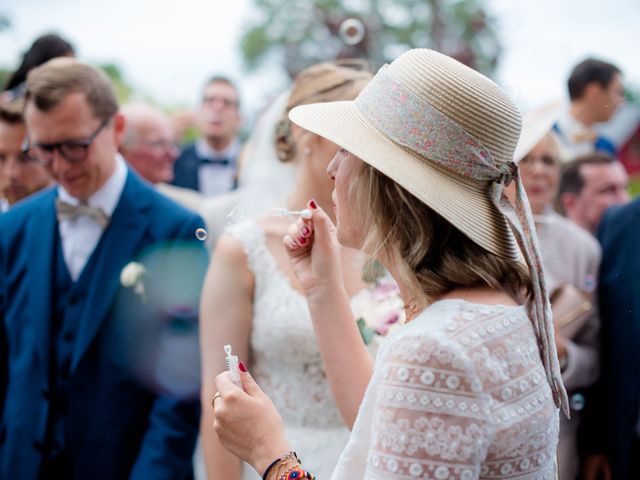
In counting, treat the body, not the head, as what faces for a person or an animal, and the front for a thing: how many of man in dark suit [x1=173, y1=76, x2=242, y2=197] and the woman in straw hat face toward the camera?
1

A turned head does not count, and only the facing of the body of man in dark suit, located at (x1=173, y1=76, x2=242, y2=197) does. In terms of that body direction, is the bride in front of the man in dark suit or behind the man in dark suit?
in front

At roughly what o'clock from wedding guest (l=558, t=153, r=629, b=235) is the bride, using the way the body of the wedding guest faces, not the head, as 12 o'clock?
The bride is roughly at 2 o'clock from the wedding guest.

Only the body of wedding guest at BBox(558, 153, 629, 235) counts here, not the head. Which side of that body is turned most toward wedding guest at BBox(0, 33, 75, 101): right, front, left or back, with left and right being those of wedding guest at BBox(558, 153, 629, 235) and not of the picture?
right

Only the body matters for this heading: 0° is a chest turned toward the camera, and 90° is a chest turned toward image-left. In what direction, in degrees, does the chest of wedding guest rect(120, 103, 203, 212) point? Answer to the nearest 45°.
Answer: approximately 315°

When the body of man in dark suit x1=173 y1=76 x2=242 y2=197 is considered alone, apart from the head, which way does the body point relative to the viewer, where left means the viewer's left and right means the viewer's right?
facing the viewer

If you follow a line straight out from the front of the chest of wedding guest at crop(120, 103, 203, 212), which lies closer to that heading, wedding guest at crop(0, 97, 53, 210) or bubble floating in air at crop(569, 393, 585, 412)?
the bubble floating in air

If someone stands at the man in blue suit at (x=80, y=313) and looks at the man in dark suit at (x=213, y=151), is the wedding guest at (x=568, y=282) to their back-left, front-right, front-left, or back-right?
front-right

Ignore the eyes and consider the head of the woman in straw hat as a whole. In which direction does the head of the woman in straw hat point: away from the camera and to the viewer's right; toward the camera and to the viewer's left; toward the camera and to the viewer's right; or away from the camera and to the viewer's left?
away from the camera and to the viewer's left

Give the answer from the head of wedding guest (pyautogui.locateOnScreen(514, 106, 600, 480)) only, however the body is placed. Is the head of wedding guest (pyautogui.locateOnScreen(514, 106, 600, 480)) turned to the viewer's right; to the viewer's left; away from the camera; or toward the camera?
toward the camera

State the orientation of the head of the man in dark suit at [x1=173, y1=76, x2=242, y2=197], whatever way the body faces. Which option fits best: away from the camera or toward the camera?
toward the camera

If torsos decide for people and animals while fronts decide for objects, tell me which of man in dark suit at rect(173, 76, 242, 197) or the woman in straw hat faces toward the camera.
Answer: the man in dark suit
